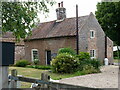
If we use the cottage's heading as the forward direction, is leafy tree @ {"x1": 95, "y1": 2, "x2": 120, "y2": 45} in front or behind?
behind

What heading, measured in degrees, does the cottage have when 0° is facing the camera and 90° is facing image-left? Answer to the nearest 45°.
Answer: approximately 45°

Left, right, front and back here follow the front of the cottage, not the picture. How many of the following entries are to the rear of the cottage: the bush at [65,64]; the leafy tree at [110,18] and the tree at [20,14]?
1

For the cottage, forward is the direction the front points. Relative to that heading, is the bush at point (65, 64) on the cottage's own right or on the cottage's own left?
on the cottage's own left

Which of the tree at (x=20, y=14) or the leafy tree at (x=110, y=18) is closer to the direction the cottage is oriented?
the tree
